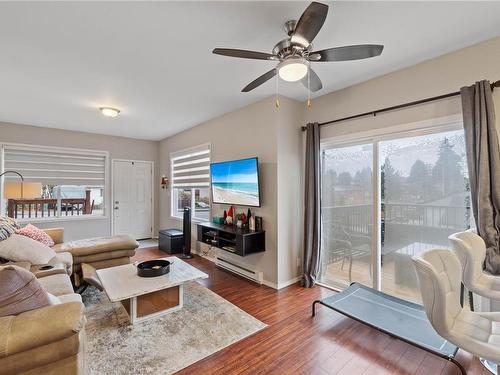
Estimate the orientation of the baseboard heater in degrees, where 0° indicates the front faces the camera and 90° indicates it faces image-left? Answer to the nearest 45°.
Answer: approximately 45°

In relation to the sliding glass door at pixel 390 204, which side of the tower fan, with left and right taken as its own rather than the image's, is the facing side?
left

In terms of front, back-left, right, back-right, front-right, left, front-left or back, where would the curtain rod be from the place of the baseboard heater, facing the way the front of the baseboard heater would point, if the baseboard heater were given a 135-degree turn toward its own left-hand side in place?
front-right

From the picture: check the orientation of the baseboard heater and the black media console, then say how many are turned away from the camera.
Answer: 0

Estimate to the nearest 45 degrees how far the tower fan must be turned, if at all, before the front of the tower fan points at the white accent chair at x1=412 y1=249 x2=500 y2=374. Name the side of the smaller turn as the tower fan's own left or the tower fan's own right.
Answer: approximately 45° to the tower fan's own left

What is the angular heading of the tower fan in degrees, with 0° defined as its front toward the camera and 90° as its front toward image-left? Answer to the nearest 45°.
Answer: approximately 45°

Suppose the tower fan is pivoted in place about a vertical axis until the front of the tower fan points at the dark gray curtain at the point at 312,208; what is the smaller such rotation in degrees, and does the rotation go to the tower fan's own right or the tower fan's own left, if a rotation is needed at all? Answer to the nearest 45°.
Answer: approximately 90° to the tower fan's own left

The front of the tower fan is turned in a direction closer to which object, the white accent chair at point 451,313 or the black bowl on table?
the black bowl on table
